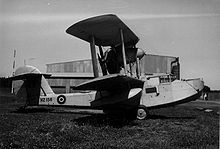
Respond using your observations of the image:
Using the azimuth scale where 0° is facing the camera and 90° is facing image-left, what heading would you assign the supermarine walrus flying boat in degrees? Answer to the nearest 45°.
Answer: approximately 270°
